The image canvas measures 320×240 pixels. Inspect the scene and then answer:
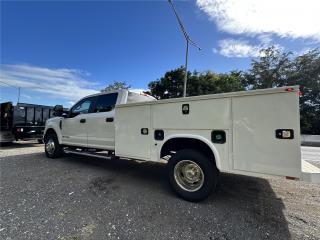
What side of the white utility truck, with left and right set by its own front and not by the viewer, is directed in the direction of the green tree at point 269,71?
right

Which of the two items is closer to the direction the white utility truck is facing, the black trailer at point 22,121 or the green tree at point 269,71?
the black trailer

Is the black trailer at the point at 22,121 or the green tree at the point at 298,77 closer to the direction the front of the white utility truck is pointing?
the black trailer

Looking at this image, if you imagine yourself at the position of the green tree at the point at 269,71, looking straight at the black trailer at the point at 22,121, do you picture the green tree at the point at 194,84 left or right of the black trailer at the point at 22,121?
right

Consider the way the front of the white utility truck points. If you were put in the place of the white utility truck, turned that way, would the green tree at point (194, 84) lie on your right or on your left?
on your right

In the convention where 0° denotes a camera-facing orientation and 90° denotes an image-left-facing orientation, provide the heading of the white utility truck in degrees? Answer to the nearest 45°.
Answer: approximately 135°
